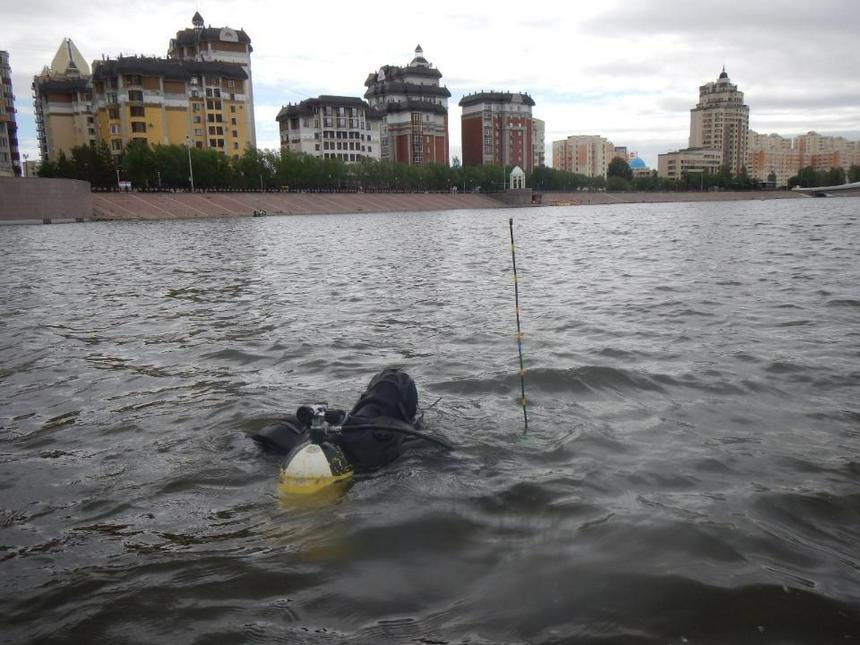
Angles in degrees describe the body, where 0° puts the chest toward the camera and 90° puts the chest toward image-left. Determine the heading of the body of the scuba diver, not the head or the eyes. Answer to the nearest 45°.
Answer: approximately 225°
